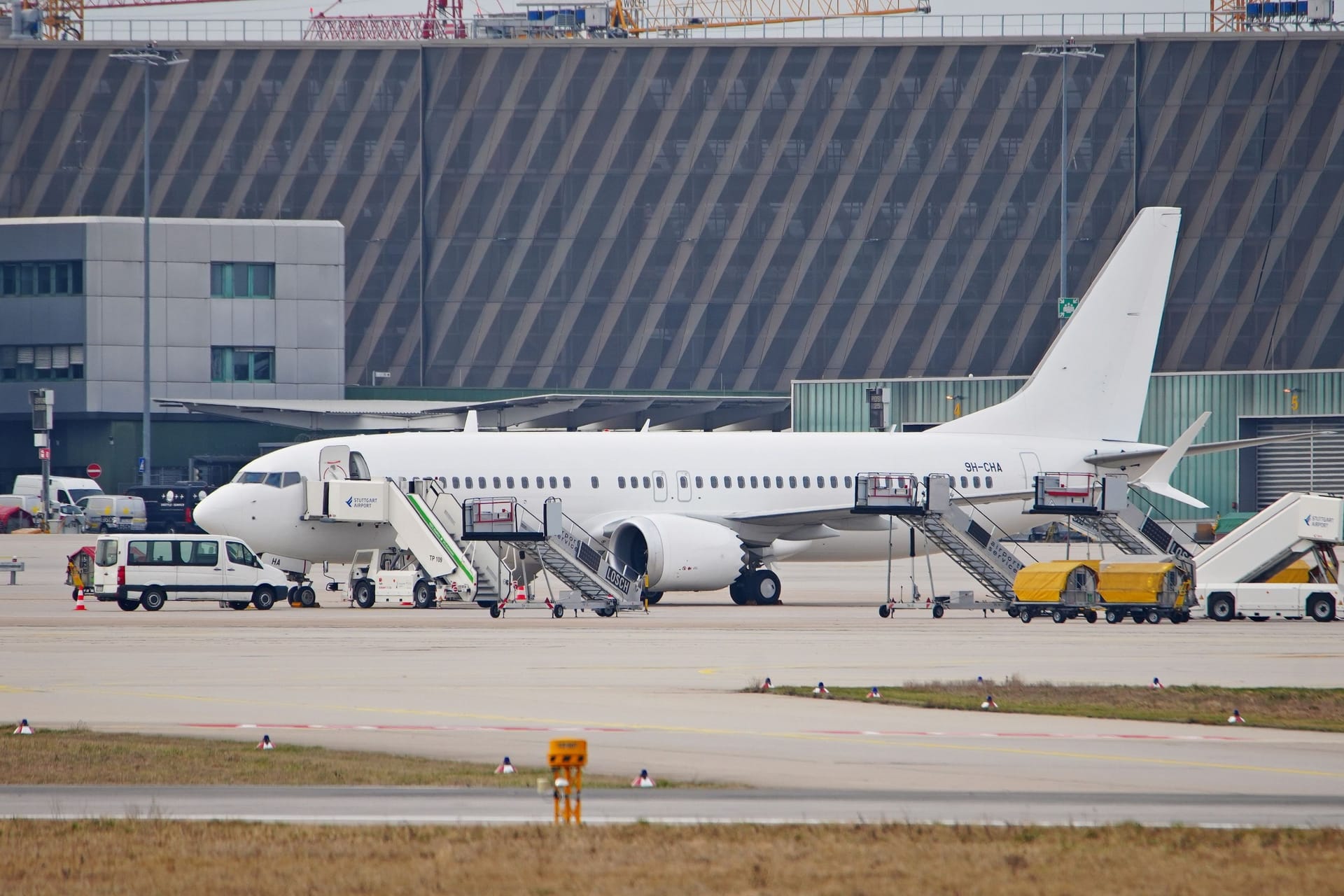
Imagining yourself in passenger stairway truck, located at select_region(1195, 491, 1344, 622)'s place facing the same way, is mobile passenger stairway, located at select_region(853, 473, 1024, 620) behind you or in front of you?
behind

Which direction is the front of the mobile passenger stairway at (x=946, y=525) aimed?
to the viewer's left

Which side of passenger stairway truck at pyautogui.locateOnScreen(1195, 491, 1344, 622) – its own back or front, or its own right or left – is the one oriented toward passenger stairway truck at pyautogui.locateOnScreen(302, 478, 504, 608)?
back

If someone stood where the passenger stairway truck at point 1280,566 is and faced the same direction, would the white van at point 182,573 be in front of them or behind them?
behind

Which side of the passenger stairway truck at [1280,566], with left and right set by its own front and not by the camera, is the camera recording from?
right

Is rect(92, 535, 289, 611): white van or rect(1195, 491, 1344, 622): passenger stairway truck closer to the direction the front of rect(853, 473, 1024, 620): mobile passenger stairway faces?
the white van

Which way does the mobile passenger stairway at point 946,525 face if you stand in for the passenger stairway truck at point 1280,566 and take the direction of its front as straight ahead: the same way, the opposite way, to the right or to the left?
the opposite way

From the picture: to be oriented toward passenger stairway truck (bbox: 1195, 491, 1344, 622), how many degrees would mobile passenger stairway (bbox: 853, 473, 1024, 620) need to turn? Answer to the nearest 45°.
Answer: approximately 180°

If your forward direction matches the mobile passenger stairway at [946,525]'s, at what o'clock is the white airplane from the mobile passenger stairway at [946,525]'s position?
The white airplane is roughly at 12 o'clock from the mobile passenger stairway.

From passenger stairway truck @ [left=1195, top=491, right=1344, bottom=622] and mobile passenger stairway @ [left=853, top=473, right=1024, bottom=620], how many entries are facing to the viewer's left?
1

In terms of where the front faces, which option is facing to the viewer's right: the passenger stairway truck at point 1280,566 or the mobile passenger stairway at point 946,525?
the passenger stairway truck at point 1280,566

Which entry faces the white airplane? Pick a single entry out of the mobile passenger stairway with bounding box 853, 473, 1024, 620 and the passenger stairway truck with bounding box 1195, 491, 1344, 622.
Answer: the mobile passenger stairway with bounding box 853, 473, 1024, 620

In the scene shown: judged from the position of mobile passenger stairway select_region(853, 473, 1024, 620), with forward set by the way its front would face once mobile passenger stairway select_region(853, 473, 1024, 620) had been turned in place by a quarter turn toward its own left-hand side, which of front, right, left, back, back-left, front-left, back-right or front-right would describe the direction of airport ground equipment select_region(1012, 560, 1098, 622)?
front-left
